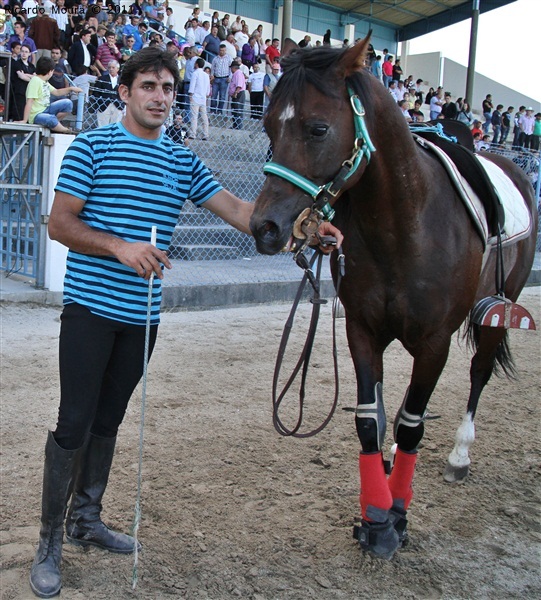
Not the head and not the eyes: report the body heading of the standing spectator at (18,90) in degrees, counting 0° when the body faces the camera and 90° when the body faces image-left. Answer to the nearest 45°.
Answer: approximately 315°

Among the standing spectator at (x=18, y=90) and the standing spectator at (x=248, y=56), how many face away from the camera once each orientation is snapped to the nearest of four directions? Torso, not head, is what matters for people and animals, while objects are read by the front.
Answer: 0

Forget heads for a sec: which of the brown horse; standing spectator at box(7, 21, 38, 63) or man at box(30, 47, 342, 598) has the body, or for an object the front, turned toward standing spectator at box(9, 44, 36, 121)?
standing spectator at box(7, 21, 38, 63)

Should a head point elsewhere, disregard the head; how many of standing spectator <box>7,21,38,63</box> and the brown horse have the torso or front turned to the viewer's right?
0

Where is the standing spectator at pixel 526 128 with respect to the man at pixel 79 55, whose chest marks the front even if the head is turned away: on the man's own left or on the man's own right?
on the man's own left

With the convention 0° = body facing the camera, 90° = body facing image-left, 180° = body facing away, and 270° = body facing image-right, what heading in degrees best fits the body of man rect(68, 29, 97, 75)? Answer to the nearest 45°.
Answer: approximately 315°

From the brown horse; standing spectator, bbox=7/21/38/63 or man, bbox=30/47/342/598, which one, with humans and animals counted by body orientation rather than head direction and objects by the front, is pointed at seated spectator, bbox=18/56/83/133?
the standing spectator

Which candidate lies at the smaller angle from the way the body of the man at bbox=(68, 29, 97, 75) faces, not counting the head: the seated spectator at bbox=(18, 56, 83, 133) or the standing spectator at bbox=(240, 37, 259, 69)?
the seated spectator

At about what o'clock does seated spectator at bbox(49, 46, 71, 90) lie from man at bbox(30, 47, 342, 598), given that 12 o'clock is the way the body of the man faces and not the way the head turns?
The seated spectator is roughly at 7 o'clock from the man.

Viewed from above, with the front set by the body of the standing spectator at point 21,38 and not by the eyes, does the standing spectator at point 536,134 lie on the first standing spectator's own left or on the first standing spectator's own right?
on the first standing spectator's own left

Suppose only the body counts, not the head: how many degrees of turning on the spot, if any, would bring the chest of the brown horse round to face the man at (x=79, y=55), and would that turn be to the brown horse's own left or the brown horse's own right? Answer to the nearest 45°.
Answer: approximately 90° to the brown horse's own right

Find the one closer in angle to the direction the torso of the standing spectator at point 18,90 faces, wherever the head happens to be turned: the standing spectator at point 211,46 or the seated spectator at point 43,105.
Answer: the seated spectator

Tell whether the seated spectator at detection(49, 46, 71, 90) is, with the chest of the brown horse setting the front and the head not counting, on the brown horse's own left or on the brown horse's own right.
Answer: on the brown horse's own right
